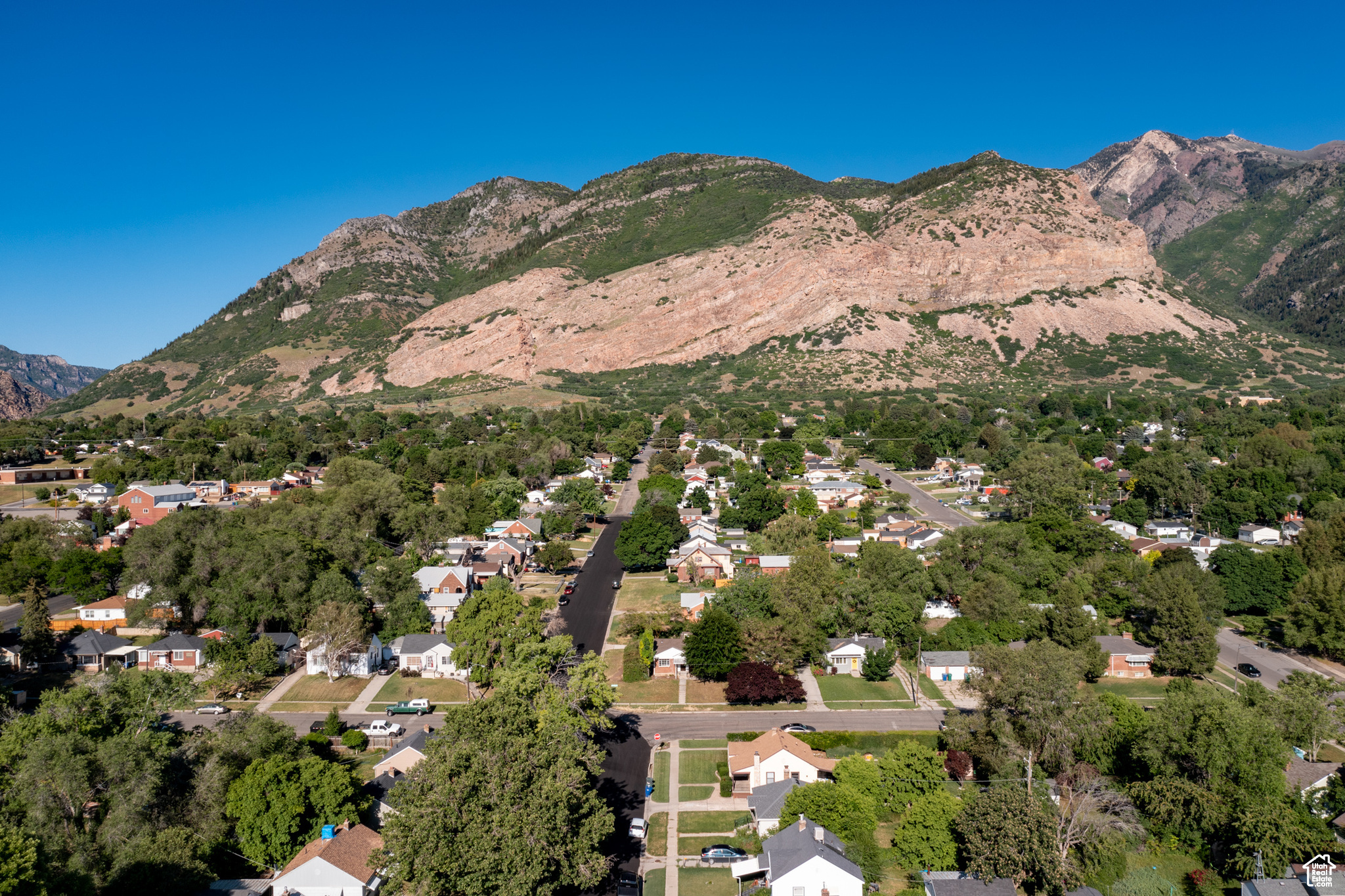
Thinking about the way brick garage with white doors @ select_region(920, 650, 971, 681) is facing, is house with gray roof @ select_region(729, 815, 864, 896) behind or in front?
in front

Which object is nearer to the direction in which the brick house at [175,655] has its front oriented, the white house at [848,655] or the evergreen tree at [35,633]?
the white house

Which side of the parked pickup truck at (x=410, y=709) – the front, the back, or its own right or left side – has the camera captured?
left

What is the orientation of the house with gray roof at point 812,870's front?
to the viewer's left

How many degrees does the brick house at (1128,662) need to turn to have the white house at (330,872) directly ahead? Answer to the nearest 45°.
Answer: approximately 45° to its right

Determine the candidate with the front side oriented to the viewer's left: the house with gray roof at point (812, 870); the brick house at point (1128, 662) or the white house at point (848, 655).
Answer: the house with gray roof

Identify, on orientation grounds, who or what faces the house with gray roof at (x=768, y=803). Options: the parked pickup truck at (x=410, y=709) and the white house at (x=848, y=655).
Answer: the white house

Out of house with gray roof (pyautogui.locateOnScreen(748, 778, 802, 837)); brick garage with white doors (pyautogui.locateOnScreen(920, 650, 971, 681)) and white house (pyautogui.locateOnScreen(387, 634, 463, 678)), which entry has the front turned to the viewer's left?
the house with gray roof

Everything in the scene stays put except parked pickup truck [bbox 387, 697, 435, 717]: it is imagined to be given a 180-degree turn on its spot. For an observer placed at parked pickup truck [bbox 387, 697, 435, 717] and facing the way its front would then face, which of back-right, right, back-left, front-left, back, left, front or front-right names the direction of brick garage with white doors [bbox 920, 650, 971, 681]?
front

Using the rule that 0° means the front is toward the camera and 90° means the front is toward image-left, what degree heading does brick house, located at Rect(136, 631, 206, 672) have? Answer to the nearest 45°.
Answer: approximately 0°

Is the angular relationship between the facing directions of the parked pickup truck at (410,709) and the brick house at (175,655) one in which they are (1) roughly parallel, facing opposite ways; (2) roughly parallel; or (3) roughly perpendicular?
roughly perpendicular

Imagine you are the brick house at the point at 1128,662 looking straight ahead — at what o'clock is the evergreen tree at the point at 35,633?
The evergreen tree is roughly at 2 o'clock from the brick house.

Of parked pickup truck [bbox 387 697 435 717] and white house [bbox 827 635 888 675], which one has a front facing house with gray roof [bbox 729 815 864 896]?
the white house

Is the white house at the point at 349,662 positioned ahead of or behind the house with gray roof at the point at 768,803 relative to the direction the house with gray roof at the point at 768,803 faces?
ahead

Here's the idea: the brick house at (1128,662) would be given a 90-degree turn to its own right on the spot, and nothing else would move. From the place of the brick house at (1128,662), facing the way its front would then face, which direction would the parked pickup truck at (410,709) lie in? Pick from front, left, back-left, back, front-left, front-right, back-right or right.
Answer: front-left

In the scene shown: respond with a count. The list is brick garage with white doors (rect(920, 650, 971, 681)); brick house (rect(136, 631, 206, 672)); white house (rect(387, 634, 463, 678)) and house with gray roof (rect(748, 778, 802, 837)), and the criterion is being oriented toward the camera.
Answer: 3
